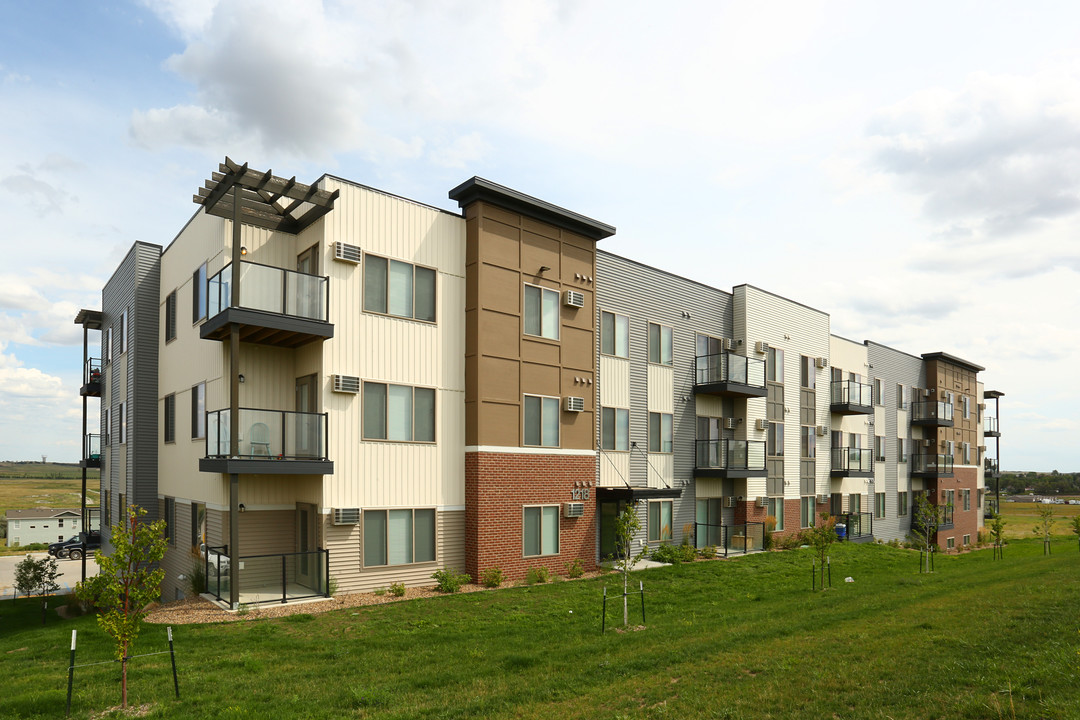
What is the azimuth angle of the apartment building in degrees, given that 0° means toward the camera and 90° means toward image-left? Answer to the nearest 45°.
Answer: approximately 315°

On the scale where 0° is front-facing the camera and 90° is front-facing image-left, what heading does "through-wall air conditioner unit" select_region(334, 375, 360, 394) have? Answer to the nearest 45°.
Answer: approximately 315°

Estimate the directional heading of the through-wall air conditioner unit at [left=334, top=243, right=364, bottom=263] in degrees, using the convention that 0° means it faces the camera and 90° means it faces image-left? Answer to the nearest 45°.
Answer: approximately 315°

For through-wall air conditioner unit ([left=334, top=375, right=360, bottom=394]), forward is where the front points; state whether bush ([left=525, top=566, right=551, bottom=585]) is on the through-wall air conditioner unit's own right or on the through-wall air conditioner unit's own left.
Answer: on the through-wall air conditioner unit's own left

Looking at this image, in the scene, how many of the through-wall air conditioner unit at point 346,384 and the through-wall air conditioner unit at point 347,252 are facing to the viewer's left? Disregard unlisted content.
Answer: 0

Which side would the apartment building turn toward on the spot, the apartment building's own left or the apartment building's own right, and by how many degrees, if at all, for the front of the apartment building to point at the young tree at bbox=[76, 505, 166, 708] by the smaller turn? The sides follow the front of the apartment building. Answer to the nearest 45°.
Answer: approximately 45° to the apartment building's own right
